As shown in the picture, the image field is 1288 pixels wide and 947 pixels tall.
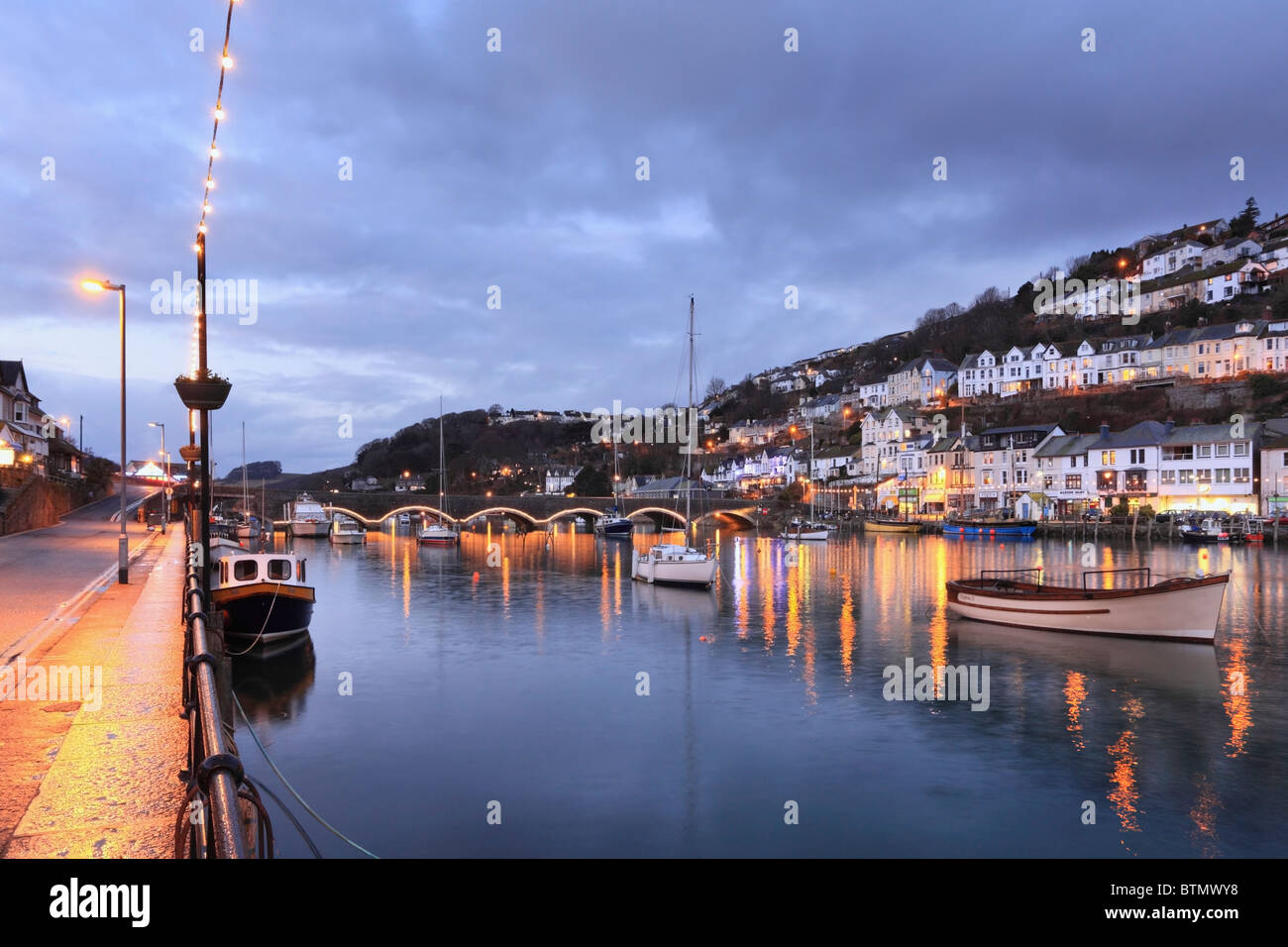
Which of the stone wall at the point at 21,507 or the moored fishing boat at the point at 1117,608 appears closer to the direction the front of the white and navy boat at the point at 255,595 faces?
the moored fishing boat

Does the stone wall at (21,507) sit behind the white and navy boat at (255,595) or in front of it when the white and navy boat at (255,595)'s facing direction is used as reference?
behind

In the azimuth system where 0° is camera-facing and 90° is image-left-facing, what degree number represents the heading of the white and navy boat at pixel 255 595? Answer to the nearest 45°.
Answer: approximately 0°

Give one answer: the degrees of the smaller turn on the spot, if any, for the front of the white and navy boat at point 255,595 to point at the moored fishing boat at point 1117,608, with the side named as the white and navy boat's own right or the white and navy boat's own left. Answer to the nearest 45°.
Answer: approximately 90° to the white and navy boat's own left
